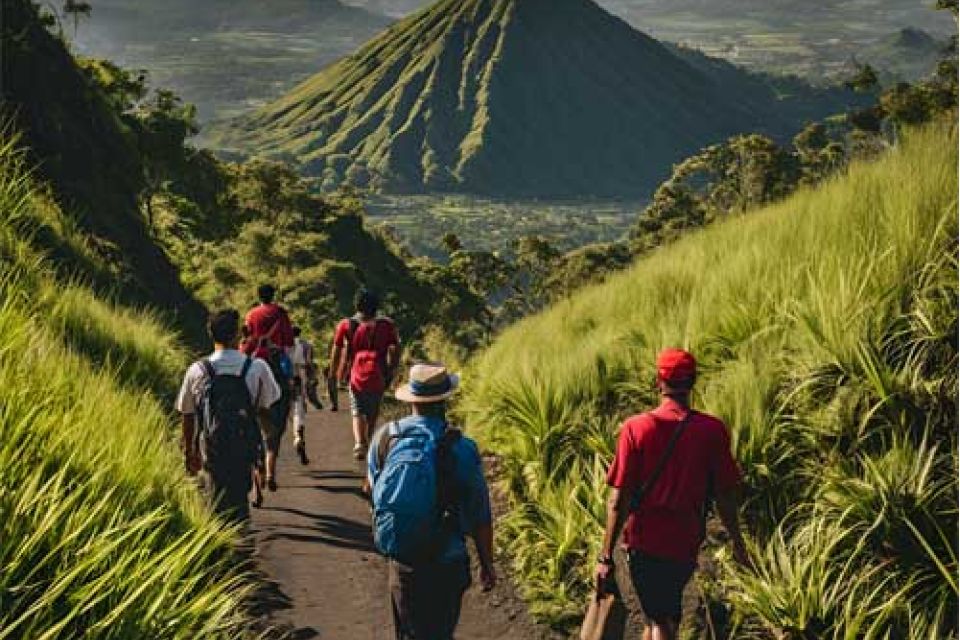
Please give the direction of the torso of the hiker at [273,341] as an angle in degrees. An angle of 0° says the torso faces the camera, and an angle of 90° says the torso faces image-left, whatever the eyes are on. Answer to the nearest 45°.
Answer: approximately 180°

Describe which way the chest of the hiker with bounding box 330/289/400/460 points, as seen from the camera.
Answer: away from the camera

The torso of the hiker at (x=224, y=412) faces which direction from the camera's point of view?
away from the camera

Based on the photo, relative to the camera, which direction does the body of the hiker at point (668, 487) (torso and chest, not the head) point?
away from the camera

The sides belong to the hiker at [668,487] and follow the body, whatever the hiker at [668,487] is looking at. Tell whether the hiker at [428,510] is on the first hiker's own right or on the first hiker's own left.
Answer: on the first hiker's own left

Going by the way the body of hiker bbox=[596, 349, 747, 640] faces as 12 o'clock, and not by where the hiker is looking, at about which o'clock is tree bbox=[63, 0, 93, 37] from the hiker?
The tree is roughly at 11 o'clock from the hiker.

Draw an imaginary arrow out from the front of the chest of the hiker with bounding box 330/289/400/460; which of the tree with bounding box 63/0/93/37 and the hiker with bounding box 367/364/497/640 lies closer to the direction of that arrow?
the tree
